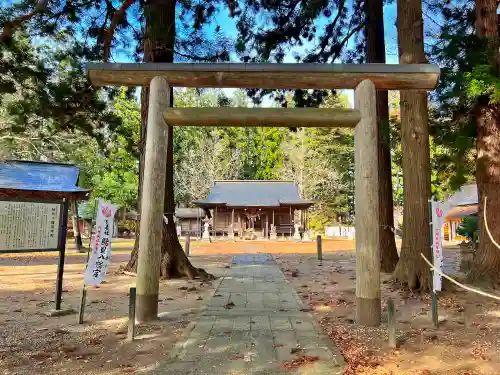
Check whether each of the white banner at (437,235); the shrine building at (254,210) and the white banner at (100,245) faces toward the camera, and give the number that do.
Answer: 3

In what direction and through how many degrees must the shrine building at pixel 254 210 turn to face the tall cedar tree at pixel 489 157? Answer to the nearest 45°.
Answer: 0° — it already faces it

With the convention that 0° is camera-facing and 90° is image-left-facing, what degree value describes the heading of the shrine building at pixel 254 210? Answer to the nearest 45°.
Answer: approximately 0°

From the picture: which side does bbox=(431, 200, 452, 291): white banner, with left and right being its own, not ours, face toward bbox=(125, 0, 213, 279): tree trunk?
right

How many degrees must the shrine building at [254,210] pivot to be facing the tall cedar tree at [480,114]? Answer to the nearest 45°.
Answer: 0° — it already faces it

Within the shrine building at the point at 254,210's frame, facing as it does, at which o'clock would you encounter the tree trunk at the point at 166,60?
The tree trunk is roughly at 12 o'clock from the shrine building.

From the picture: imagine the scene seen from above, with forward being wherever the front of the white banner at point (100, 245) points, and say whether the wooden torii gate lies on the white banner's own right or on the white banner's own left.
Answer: on the white banner's own left

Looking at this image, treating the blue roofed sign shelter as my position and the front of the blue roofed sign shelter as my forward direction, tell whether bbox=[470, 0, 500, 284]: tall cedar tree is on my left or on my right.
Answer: on my left

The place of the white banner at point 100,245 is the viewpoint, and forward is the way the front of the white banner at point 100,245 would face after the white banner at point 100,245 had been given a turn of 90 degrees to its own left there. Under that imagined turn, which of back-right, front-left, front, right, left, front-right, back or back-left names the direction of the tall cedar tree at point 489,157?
front

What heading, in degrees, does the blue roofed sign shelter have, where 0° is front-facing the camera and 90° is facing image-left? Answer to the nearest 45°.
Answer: approximately 0°
